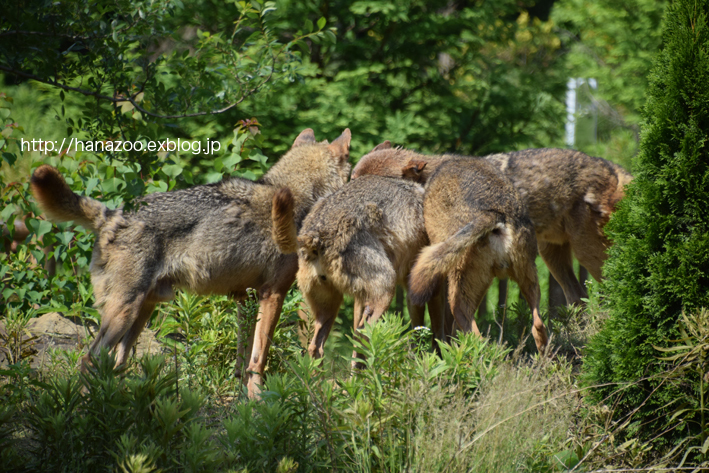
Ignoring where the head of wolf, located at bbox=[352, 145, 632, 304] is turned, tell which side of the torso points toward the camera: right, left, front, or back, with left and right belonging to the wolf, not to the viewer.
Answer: left

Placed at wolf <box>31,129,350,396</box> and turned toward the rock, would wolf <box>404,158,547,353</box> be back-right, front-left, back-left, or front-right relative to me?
back-right

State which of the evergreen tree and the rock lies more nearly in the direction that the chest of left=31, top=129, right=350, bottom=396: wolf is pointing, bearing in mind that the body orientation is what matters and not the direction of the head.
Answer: the evergreen tree

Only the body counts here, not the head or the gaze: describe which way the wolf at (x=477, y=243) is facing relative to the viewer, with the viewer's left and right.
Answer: facing away from the viewer and to the left of the viewer

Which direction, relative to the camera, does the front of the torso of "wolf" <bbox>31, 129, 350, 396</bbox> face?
to the viewer's right

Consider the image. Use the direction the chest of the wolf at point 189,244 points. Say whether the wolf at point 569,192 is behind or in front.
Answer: in front

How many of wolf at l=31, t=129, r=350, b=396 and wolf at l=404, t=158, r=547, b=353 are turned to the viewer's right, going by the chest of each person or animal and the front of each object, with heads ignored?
1

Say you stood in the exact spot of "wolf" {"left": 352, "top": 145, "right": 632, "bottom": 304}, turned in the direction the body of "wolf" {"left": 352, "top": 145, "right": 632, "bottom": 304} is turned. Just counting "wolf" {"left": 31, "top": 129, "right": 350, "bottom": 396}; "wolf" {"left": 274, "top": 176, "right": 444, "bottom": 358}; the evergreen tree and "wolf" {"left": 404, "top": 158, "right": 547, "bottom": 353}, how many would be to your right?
0

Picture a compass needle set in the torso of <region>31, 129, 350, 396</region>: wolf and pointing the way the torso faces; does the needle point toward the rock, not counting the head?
no

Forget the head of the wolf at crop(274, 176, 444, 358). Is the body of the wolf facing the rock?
no

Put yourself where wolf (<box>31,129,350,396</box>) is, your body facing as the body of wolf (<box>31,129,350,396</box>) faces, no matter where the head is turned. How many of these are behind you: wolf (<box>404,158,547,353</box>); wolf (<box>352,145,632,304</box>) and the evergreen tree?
0

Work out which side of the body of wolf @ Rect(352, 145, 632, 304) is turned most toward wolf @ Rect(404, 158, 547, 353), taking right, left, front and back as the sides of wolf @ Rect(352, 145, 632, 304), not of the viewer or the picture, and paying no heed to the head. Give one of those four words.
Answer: left

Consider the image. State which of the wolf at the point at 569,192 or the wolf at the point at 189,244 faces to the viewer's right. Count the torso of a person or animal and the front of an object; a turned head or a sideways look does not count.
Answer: the wolf at the point at 189,244

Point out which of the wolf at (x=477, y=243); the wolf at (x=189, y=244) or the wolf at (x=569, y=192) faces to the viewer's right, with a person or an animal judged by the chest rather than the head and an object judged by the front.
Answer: the wolf at (x=189, y=244)
